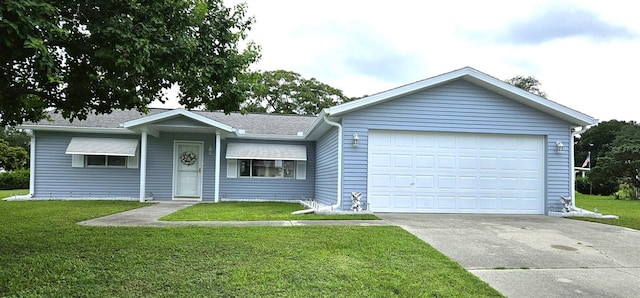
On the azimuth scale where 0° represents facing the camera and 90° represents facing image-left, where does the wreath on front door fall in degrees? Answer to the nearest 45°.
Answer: approximately 0°

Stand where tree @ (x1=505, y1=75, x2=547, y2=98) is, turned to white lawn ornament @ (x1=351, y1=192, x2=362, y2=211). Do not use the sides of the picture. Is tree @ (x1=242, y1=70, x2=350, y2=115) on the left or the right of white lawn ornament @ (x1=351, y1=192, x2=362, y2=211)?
right

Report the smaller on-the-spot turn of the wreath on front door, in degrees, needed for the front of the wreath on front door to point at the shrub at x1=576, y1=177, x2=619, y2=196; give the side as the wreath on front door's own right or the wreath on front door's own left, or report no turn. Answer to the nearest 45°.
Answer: approximately 90° to the wreath on front door's own left

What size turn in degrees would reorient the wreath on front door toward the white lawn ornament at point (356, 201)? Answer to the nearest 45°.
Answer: approximately 45° to its left

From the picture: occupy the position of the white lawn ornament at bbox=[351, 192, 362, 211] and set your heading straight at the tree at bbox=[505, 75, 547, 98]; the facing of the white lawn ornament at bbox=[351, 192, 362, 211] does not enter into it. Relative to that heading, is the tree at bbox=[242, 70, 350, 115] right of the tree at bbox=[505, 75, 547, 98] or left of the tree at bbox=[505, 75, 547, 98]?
left

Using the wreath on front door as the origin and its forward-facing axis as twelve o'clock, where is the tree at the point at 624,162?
The tree is roughly at 9 o'clock from the wreath on front door.
